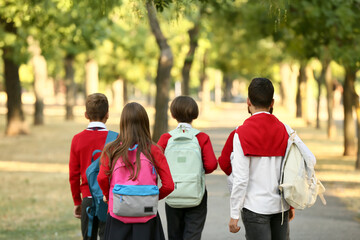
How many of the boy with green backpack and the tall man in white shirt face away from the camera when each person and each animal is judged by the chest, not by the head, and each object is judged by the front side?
2

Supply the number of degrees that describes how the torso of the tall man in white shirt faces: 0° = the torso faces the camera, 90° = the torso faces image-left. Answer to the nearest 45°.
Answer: approximately 180°

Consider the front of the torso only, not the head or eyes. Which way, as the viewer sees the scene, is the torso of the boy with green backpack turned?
away from the camera

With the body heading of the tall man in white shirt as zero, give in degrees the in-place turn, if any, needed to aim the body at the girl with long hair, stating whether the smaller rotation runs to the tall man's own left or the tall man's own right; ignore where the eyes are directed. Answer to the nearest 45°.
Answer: approximately 90° to the tall man's own left

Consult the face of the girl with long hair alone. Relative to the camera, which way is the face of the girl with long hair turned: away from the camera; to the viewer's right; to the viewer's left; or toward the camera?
away from the camera

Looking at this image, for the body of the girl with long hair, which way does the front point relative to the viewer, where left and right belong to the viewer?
facing away from the viewer

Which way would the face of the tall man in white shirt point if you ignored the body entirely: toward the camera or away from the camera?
away from the camera

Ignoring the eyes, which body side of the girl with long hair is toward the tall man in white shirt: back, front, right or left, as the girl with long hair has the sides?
right

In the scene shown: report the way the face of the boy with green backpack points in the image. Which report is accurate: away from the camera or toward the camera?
away from the camera

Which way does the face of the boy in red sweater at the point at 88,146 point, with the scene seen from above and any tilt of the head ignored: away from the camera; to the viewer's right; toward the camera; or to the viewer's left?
away from the camera
